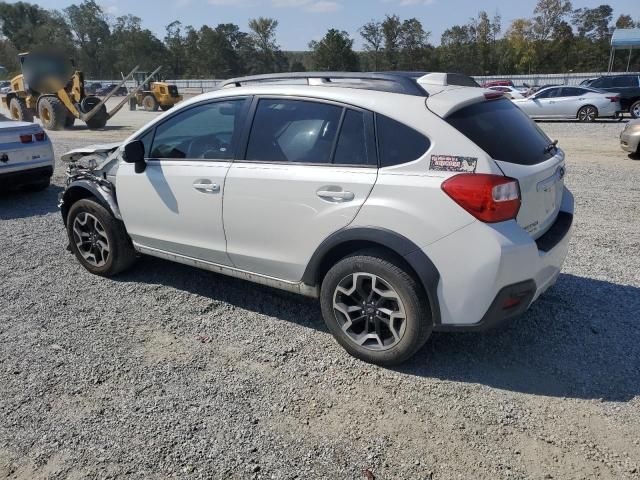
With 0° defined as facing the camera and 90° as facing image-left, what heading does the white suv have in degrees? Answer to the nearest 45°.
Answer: approximately 135°

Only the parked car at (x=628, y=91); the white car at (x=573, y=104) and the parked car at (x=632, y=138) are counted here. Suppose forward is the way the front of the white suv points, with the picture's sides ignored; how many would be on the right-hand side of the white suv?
3

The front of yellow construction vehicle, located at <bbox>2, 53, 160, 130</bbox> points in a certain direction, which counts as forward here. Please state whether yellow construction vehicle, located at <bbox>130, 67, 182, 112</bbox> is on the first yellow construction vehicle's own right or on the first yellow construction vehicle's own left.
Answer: on the first yellow construction vehicle's own left

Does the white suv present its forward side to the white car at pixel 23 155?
yes

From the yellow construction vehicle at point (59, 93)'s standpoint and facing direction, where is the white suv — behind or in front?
in front

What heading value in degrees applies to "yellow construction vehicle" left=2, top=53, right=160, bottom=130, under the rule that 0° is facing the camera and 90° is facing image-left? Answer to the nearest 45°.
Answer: approximately 315°

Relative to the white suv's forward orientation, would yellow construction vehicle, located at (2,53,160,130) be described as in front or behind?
in front

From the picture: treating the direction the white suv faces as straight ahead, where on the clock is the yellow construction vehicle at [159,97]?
The yellow construction vehicle is roughly at 1 o'clock from the white suv.

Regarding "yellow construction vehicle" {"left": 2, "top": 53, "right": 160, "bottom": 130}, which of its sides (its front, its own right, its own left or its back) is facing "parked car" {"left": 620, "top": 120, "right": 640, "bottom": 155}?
front

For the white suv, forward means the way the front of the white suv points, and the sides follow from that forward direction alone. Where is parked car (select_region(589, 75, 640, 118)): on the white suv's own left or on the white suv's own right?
on the white suv's own right

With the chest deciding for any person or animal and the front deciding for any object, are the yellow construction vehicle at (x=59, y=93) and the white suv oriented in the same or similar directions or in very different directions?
very different directions
